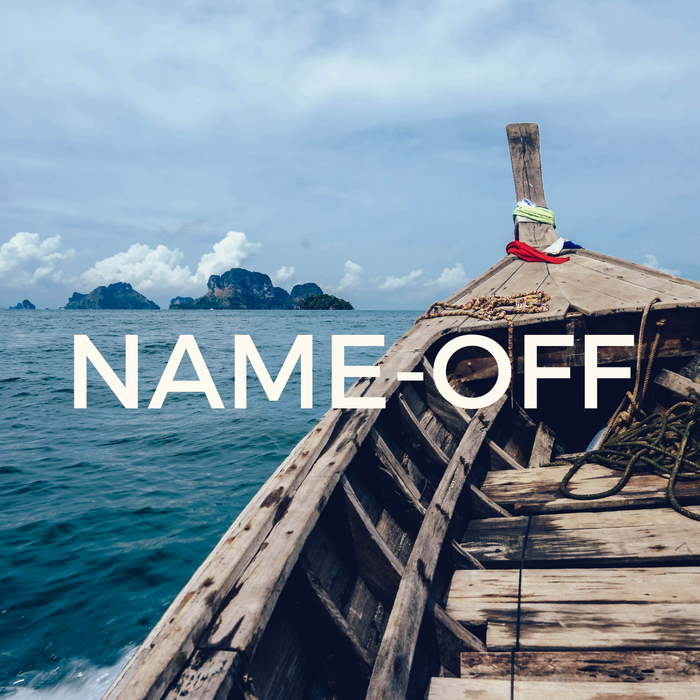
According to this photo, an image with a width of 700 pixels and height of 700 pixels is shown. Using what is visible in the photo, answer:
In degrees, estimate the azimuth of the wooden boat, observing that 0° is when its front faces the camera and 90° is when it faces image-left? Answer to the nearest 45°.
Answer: approximately 180°
